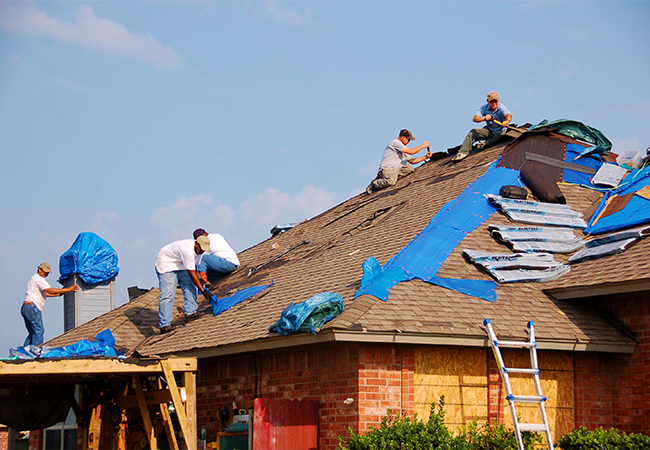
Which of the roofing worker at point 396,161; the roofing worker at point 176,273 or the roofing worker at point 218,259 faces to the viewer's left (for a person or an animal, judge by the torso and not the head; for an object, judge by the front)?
the roofing worker at point 218,259

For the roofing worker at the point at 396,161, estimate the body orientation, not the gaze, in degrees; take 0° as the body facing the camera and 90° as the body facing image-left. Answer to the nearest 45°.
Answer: approximately 270°

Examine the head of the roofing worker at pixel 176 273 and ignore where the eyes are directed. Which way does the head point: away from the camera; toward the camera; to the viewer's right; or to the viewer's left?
to the viewer's right

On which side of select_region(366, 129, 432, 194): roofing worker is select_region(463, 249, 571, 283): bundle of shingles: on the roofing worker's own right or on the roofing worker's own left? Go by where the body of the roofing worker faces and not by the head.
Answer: on the roofing worker's own right

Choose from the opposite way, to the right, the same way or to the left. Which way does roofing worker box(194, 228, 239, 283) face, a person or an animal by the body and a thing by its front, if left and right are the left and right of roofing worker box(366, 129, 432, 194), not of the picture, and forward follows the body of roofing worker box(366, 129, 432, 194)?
the opposite way

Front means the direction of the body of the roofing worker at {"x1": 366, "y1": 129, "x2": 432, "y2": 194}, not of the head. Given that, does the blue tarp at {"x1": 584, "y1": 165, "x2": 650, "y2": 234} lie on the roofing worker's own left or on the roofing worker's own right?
on the roofing worker's own right

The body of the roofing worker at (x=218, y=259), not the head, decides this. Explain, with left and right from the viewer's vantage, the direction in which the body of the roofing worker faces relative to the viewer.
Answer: facing to the left of the viewer

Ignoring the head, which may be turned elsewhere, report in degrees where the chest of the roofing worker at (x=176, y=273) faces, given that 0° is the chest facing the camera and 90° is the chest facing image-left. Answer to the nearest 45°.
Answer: approximately 270°

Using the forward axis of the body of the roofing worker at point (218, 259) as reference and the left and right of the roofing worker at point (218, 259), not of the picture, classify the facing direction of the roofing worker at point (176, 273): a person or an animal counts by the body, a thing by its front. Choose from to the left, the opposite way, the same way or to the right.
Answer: the opposite way

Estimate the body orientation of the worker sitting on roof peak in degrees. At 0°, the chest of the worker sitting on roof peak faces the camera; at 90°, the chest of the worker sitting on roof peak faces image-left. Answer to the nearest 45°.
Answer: approximately 45°

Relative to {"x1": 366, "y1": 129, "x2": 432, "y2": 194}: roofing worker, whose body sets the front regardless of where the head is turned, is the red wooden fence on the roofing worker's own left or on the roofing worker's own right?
on the roofing worker's own right
